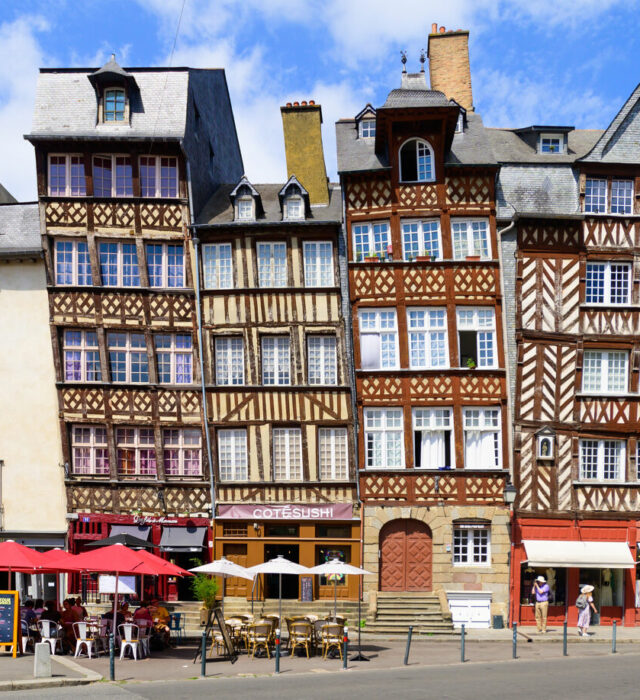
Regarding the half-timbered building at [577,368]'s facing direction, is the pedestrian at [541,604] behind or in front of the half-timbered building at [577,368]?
in front

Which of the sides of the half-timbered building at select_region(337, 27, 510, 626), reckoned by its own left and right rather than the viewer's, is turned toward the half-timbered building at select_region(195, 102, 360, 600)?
right

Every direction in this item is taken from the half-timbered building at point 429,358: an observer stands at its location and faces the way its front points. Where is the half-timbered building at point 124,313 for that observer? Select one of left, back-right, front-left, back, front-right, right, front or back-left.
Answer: right

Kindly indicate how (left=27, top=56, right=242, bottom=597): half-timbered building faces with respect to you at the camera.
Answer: facing the viewer

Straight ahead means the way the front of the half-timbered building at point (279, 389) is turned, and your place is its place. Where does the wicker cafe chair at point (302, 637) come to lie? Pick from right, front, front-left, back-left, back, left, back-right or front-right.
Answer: front

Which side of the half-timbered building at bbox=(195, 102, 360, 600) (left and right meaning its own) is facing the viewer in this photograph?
front

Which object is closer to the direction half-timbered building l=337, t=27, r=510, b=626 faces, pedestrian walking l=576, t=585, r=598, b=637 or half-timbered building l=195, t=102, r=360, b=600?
the pedestrian walking

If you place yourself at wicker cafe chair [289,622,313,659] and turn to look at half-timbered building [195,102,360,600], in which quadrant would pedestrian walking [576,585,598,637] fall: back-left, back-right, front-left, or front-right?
front-right

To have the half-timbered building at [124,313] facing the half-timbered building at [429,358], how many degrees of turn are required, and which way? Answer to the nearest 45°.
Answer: approximately 90° to its left

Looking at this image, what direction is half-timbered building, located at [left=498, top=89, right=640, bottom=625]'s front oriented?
toward the camera
